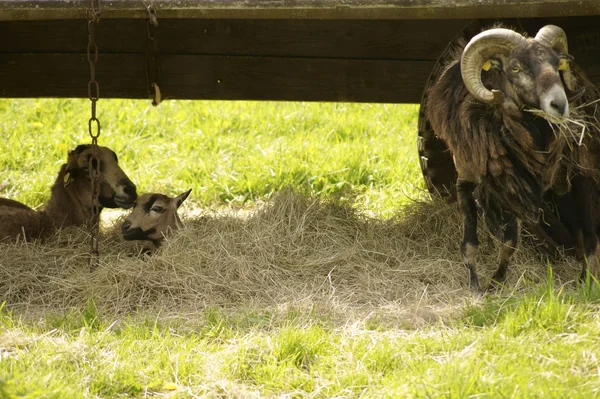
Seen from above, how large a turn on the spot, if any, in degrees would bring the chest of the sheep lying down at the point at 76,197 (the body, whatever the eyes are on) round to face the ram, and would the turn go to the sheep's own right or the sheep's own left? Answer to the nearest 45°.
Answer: approximately 45° to the sheep's own right

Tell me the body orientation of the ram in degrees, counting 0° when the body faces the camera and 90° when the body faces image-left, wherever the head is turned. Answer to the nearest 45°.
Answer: approximately 45°

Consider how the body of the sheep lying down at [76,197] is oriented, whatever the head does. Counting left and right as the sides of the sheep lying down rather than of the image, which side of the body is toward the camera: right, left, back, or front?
right

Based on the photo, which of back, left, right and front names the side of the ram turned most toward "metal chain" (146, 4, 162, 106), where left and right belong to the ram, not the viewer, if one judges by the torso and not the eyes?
right

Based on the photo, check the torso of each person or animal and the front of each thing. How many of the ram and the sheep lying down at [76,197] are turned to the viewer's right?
1

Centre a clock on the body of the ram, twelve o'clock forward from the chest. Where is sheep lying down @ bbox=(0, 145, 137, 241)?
The sheep lying down is roughly at 2 o'clock from the ram.

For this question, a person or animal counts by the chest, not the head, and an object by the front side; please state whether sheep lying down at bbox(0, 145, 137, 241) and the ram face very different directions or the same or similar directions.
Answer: very different directions

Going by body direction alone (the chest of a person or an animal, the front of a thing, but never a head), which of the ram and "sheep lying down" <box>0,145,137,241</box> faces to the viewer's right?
the sheep lying down
